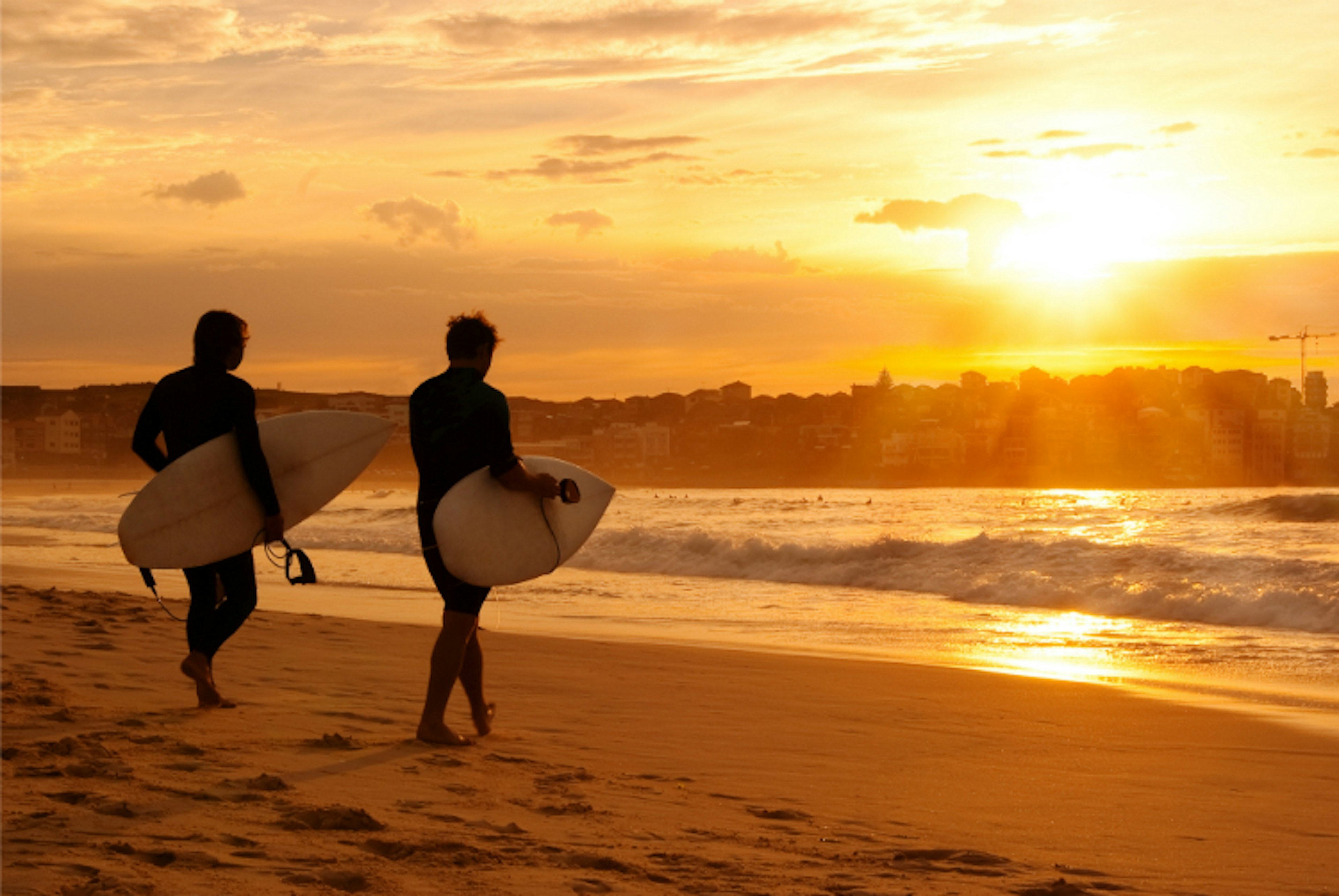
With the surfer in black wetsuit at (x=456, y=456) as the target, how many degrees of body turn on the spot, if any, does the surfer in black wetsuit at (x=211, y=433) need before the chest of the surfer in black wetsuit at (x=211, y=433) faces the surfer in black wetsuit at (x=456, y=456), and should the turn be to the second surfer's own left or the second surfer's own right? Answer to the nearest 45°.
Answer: approximately 90° to the second surfer's own right

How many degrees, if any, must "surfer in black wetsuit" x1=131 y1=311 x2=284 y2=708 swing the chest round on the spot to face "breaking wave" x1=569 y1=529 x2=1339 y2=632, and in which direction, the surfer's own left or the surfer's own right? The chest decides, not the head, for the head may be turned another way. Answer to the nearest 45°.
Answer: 0° — they already face it

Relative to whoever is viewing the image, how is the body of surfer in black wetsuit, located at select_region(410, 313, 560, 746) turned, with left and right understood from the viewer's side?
facing away from the viewer and to the right of the viewer

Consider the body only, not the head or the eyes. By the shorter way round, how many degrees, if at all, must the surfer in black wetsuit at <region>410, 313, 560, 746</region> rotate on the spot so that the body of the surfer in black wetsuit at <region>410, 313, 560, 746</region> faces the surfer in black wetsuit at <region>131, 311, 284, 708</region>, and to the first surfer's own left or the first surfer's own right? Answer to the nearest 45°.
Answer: approximately 90° to the first surfer's own left

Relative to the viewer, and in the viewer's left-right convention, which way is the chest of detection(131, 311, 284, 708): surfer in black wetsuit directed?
facing away from the viewer and to the right of the viewer

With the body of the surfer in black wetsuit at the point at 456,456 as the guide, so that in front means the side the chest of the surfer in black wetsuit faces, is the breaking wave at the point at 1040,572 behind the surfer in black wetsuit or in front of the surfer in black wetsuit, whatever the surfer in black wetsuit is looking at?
in front

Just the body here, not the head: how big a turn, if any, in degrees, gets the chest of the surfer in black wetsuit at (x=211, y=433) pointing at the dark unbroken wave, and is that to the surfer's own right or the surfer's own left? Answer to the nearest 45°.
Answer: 0° — they already face it

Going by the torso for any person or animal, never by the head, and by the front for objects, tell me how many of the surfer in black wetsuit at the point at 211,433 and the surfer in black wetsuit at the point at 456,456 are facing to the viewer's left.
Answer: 0

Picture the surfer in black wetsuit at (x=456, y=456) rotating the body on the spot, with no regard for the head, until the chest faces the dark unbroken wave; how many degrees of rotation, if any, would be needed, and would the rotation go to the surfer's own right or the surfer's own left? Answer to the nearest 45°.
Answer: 0° — they already face it
